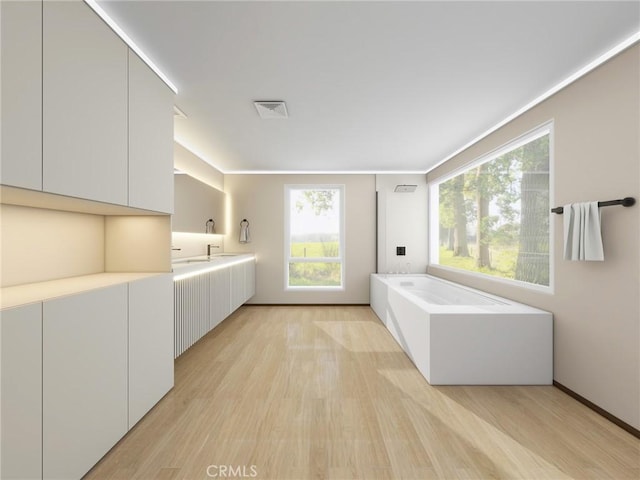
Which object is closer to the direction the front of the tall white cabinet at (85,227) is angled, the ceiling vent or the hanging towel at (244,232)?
the ceiling vent

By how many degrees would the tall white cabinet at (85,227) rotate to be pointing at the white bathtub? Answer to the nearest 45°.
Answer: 0° — it already faces it

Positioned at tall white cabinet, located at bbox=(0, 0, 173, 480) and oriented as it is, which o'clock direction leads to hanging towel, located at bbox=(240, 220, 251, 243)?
The hanging towel is roughly at 10 o'clock from the tall white cabinet.

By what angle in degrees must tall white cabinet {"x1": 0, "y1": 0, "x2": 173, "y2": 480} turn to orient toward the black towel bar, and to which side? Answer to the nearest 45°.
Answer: approximately 45° to its right

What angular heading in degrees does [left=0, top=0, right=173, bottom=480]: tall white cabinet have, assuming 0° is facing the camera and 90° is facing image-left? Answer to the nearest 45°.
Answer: approximately 270°

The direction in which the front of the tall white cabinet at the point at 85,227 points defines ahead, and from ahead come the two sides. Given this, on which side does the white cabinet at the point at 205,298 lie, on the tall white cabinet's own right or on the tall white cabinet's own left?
on the tall white cabinet's own left

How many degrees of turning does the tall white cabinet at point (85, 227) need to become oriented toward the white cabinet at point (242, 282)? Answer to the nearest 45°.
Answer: approximately 45° to its left
